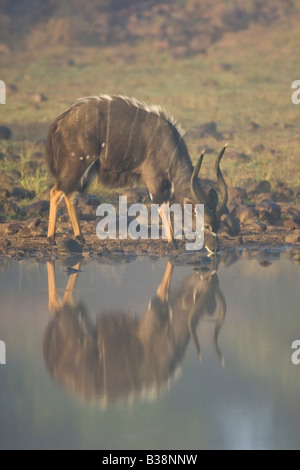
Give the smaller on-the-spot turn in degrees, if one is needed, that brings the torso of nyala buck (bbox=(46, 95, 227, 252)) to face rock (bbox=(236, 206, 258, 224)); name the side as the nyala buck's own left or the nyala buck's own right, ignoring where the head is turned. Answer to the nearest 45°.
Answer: approximately 45° to the nyala buck's own left

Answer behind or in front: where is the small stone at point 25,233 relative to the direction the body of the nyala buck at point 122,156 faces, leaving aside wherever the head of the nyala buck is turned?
behind

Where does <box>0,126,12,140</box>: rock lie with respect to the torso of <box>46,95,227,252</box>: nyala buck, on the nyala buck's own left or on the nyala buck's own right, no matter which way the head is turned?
on the nyala buck's own left

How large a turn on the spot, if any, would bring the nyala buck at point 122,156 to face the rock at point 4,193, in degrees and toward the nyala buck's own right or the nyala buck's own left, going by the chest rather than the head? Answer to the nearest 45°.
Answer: approximately 135° to the nyala buck's own left

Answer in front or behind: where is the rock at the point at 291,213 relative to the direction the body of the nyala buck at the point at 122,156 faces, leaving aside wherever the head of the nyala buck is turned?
in front

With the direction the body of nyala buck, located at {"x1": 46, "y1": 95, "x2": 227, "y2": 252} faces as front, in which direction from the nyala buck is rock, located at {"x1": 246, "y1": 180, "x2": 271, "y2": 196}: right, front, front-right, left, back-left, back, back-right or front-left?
front-left

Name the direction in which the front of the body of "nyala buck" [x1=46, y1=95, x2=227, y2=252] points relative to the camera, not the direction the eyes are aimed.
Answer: to the viewer's right

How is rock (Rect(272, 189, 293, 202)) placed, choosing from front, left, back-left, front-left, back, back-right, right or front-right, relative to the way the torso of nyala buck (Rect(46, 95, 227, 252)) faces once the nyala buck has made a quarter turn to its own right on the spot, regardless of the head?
back-left

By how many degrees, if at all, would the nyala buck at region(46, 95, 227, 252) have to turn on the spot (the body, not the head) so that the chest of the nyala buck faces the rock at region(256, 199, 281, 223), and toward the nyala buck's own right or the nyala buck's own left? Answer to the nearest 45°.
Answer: approximately 45° to the nyala buck's own left

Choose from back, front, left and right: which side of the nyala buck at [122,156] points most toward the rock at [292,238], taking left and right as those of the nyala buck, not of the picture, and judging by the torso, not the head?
front

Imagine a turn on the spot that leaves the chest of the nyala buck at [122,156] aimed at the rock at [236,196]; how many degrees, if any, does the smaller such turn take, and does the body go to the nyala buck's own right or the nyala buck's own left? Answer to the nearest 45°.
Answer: approximately 45° to the nyala buck's own left
